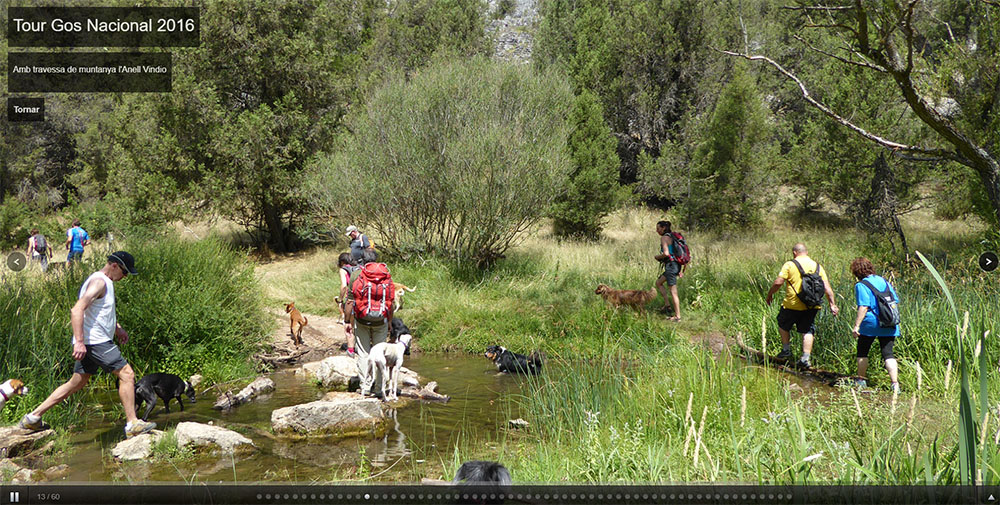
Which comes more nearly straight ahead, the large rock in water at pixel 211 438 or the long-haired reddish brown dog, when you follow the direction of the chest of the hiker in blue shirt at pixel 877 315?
the long-haired reddish brown dog

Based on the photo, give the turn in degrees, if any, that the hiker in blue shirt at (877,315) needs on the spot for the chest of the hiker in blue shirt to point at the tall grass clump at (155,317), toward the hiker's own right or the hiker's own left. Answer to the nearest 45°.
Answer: approximately 45° to the hiker's own left

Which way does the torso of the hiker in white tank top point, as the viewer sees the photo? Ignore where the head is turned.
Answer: to the viewer's right

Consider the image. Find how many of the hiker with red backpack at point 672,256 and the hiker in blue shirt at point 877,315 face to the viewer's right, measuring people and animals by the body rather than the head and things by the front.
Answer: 0

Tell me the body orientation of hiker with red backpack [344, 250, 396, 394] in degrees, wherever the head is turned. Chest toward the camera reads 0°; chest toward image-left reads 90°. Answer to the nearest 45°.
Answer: approximately 180°

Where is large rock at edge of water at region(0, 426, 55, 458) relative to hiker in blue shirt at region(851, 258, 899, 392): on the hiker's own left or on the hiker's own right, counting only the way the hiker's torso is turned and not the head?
on the hiker's own left

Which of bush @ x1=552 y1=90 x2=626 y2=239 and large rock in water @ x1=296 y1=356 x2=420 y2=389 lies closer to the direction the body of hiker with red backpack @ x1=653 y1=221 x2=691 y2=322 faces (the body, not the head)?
the large rock in water

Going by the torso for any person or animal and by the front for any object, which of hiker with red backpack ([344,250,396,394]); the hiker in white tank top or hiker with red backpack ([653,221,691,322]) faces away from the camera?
hiker with red backpack ([344,250,396,394])

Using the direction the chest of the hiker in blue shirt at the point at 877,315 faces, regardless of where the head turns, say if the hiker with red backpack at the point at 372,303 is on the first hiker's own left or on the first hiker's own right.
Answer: on the first hiker's own left

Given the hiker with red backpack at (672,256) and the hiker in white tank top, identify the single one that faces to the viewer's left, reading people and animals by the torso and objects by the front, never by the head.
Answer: the hiker with red backpack

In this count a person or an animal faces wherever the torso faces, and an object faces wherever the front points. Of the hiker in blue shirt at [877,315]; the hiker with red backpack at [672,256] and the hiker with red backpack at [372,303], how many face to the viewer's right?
0

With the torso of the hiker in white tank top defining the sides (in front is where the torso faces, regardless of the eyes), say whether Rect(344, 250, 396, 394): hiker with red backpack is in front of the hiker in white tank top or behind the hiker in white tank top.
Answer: in front

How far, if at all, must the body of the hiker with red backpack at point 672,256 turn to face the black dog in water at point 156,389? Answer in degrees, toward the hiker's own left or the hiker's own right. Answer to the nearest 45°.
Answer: approximately 45° to the hiker's own left

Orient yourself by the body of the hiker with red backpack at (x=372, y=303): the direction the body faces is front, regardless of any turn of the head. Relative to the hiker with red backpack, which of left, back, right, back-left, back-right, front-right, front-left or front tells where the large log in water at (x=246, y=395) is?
left

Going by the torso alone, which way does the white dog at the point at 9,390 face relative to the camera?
to the viewer's right

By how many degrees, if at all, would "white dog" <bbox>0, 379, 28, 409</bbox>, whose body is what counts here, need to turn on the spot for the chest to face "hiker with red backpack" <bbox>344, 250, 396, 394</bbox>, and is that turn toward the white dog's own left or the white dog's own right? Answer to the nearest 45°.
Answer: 0° — it already faces them

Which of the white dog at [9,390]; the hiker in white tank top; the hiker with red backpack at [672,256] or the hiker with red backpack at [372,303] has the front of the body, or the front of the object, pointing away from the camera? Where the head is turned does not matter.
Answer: the hiker with red backpack at [372,303]

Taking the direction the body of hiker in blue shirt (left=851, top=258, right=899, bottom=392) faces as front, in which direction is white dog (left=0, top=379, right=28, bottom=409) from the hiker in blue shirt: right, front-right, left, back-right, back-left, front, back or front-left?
left
